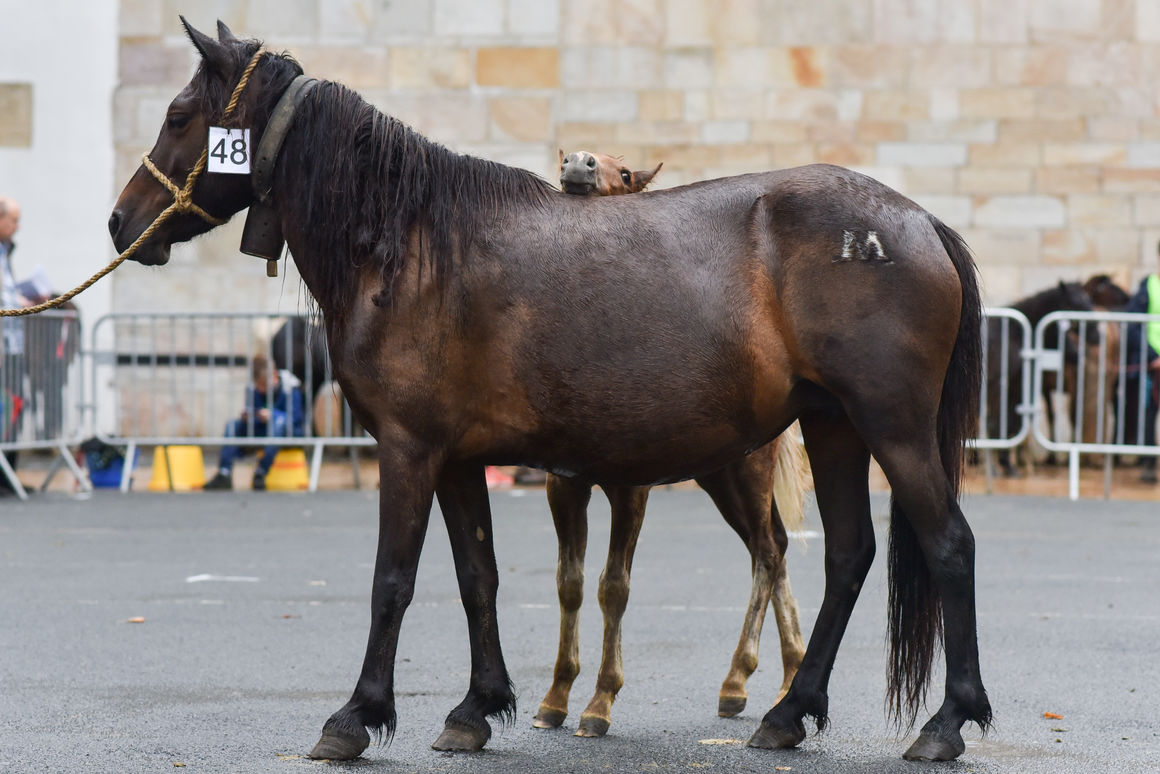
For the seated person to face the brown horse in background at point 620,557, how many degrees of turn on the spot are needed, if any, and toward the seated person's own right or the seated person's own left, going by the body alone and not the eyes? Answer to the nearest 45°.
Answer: approximately 45° to the seated person's own left

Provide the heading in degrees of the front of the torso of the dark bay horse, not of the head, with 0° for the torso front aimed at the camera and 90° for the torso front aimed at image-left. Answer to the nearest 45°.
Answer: approximately 90°

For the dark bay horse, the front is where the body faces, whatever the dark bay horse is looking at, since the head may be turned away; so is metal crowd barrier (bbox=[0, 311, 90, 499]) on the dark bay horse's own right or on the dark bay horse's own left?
on the dark bay horse's own right

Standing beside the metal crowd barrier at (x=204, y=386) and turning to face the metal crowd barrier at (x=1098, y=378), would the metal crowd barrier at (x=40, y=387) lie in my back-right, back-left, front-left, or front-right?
back-right

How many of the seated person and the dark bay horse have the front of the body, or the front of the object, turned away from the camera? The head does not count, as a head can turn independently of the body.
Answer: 0

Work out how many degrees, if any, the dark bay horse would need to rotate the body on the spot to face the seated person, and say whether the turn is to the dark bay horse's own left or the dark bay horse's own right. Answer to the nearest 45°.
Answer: approximately 90° to the dark bay horse's own right

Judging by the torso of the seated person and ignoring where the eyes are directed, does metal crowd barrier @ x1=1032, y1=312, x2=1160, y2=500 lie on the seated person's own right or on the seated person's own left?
on the seated person's own left

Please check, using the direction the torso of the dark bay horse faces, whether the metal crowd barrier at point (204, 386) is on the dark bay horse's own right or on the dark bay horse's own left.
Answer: on the dark bay horse's own right

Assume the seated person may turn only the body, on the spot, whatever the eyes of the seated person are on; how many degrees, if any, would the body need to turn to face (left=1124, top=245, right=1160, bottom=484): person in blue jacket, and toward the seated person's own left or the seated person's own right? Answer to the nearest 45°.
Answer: approximately 135° to the seated person's own left

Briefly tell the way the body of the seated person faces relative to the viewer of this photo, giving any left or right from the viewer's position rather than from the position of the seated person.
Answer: facing the viewer and to the left of the viewer
